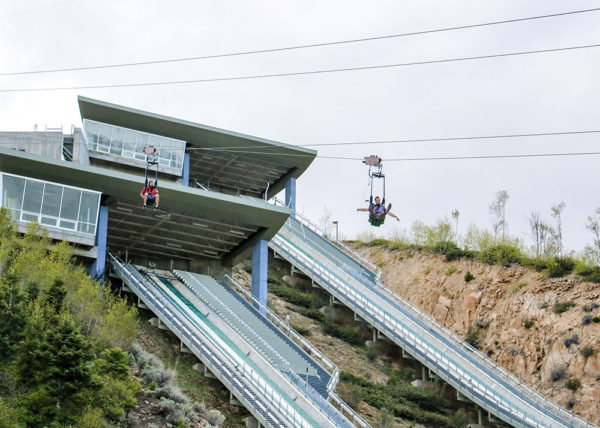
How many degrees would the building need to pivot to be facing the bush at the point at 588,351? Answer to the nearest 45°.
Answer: approximately 45° to its left

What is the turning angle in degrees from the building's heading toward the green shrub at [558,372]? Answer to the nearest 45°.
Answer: approximately 45° to its left

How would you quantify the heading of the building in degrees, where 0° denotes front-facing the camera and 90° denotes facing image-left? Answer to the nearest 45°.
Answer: approximately 315°

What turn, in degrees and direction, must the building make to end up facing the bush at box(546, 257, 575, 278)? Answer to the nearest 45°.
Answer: approximately 45° to its left

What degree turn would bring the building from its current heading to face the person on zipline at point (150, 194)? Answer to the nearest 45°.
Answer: approximately 45° to its right
